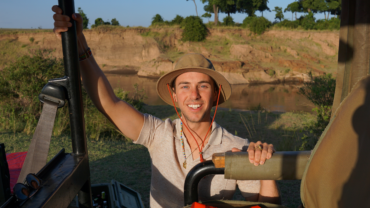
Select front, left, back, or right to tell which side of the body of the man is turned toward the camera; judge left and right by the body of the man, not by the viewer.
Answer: front

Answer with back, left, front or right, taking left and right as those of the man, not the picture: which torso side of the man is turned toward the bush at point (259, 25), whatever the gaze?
back

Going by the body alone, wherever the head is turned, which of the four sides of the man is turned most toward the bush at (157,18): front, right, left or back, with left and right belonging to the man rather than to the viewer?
back

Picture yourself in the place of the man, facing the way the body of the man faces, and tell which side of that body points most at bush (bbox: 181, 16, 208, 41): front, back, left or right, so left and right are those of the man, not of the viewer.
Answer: back

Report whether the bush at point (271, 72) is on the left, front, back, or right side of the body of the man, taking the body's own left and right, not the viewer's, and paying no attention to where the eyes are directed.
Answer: back

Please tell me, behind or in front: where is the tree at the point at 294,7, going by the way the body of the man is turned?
behind

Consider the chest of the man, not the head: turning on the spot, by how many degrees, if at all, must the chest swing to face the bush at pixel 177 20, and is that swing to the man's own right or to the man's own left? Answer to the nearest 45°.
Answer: approximately 180°

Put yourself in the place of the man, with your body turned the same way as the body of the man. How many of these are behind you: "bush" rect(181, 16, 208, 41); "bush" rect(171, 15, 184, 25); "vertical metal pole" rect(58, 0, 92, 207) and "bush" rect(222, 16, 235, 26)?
3

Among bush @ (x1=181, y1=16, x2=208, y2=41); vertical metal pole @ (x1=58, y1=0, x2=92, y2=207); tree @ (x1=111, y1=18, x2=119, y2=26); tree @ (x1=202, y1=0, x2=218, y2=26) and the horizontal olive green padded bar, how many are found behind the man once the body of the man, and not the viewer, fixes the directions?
3

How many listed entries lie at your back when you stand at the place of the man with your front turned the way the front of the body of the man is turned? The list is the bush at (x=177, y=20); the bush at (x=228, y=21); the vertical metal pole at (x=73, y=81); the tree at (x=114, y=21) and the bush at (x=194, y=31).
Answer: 4

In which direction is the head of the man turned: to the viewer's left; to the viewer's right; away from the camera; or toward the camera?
toward the camera
